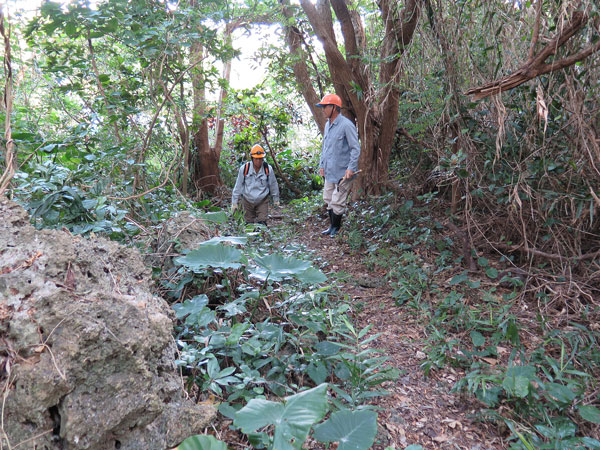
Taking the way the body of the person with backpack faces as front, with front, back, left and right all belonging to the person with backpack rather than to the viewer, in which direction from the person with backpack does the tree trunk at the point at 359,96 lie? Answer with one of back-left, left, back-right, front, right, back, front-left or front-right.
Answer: left

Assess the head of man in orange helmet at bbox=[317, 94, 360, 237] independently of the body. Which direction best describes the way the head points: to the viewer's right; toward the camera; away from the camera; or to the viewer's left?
to the viewer's left

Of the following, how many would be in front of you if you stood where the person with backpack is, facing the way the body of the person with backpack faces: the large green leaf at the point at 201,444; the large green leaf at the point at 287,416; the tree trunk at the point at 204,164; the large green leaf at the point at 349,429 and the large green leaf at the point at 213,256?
4

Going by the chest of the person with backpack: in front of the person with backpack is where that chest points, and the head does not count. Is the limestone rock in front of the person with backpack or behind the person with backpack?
in front

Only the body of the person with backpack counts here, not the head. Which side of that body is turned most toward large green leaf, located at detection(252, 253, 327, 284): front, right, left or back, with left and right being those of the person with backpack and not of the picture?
front

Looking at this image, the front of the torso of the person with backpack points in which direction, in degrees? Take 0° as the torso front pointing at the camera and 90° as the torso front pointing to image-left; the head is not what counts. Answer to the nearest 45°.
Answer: approximately 0°

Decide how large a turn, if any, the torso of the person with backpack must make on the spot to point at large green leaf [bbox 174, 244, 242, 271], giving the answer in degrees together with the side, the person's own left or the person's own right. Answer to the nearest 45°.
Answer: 0° — they already face it

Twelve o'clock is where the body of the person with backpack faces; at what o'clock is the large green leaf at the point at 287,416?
The large green leaf is roughly at 12 o'clock from the person with backpack.

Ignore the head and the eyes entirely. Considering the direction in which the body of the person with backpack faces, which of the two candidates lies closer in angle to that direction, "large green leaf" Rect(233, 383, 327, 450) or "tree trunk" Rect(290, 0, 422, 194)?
the large green leaf

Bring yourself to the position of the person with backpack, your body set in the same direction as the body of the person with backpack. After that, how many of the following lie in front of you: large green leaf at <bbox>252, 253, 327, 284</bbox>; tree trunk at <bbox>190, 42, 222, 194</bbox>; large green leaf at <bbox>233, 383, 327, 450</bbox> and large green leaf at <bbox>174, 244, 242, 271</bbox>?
3

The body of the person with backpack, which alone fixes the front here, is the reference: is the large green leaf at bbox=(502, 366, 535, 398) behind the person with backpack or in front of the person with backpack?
in front

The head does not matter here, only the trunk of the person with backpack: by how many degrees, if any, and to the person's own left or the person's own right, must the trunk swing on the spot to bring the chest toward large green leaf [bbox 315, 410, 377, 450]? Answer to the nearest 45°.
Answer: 0° — they already face it

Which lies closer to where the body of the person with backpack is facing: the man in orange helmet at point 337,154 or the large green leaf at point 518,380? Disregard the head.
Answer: the large green leaf

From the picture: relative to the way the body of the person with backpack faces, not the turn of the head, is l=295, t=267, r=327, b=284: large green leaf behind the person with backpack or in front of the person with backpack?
in front

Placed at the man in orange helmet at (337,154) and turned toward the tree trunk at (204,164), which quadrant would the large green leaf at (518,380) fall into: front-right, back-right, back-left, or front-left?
back-left

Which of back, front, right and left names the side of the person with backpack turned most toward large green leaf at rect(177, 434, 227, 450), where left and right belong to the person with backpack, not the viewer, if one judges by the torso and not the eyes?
front
